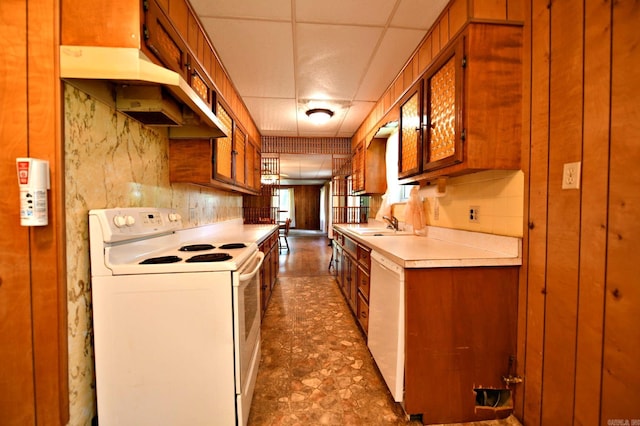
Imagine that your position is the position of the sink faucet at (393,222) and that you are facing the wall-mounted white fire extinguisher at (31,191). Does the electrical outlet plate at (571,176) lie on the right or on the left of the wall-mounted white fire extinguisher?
left

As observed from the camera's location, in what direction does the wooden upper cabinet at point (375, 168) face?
facing to the left of the viewer

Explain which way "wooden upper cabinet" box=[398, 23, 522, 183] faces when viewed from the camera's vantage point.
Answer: facing to the left of the viewer

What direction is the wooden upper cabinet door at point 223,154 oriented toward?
to the viewer's right

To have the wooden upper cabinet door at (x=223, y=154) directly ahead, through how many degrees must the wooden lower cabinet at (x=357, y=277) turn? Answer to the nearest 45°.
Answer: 0° — it already faces it

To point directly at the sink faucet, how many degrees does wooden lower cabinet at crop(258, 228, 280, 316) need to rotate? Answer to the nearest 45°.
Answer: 0° — it already faces it

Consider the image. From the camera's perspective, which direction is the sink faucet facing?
to the viewer's left

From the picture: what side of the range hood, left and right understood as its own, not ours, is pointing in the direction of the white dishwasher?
front

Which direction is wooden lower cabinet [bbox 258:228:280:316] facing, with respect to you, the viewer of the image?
facing to the right of the viewer
